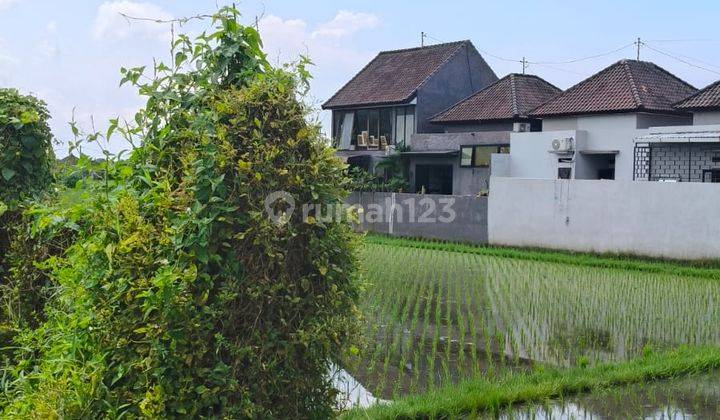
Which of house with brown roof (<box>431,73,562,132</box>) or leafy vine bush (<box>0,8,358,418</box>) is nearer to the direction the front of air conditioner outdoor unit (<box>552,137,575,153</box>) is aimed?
the leafy vine bush

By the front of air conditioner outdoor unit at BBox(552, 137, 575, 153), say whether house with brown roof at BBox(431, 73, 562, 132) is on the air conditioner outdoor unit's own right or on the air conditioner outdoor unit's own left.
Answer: on the air conditioner outdoor unit's own right

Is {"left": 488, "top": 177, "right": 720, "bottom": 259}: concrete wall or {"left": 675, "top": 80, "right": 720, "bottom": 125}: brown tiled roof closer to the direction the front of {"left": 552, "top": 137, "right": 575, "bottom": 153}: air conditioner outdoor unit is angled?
the concrete wall

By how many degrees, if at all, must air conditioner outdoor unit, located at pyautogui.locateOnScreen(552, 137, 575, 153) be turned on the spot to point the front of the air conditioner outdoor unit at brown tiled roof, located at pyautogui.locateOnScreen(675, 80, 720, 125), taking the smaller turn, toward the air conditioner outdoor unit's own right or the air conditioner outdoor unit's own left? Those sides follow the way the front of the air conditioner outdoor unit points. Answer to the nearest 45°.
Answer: approximately 135° to the air conditioner outdoor unit's own left

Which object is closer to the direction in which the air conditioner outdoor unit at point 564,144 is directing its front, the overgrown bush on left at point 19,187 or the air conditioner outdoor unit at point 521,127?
the overgrown bush on left

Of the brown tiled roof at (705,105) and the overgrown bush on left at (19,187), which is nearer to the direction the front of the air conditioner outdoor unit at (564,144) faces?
the overgrown bush on left

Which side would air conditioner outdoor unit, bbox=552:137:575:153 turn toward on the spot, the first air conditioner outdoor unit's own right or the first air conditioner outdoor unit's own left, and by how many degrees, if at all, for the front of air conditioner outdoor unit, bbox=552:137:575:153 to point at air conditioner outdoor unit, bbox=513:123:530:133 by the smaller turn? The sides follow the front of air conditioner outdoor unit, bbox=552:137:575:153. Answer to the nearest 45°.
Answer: approximately 90° to the first air conditioner outdoor unit's own right

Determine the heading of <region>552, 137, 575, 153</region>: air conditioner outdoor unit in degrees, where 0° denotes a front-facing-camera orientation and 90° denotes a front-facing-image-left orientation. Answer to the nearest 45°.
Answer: approximately 45°
